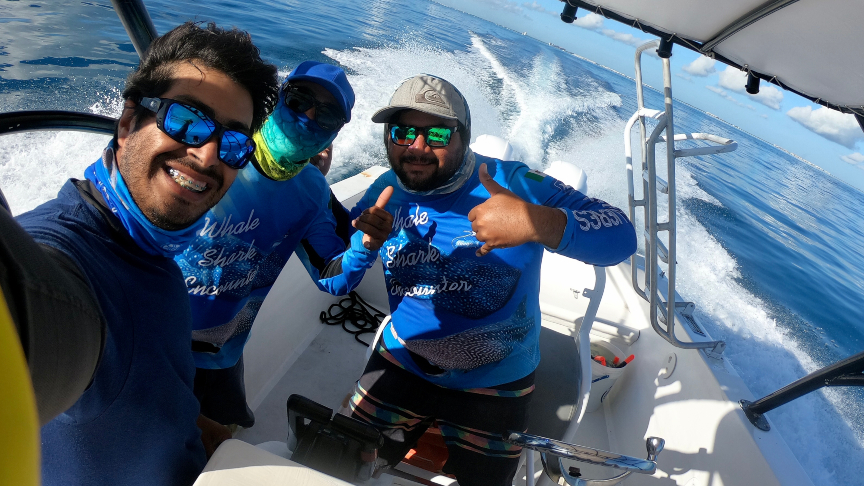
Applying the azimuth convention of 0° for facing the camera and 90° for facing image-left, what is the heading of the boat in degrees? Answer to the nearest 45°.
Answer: approximately 0°

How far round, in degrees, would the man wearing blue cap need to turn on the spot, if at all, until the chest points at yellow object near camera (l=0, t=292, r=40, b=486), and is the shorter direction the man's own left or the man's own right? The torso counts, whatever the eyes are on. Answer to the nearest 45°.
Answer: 0° — they already face it

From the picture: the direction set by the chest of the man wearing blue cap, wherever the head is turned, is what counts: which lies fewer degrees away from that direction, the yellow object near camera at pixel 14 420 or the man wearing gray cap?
the yellow object near camera

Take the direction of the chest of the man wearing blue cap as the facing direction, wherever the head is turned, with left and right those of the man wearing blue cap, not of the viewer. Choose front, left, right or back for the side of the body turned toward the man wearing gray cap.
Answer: left
